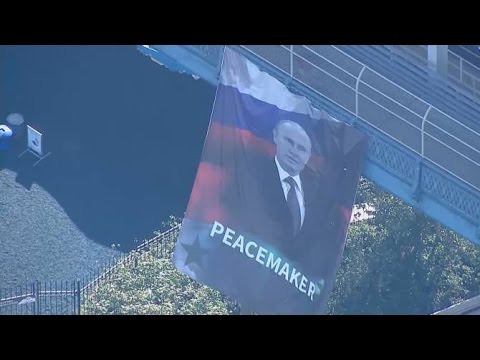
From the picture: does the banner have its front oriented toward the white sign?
no

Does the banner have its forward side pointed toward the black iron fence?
no

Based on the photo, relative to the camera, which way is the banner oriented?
toward the camera
